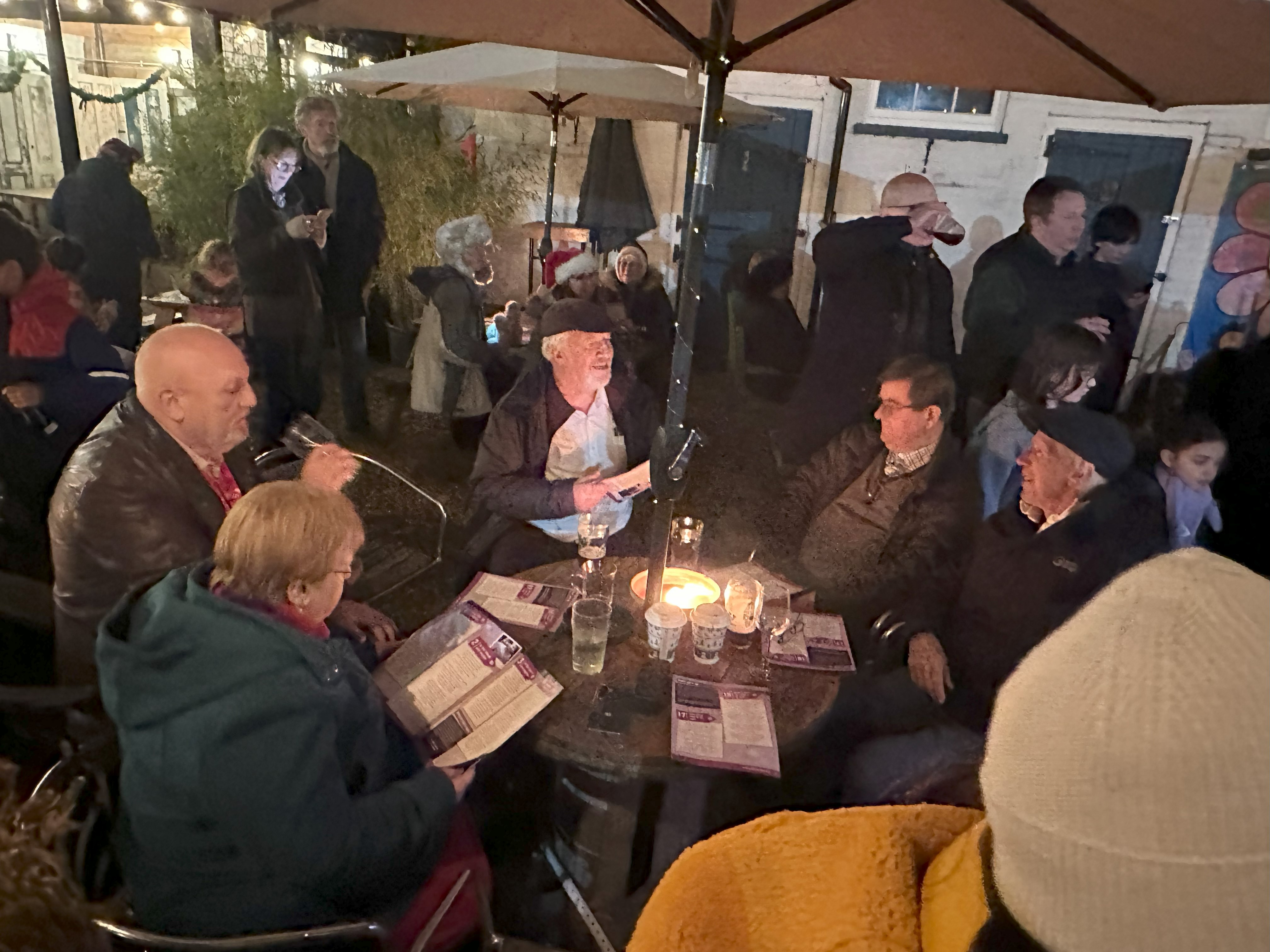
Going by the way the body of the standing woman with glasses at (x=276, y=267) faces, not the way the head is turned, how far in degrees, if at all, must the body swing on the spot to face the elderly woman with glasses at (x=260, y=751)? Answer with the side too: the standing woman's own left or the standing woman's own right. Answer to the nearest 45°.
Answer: approximately 45° to the standing woman's own right

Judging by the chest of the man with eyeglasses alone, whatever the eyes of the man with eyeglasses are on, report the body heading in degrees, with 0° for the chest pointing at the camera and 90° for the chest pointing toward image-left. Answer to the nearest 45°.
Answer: approximately 45°

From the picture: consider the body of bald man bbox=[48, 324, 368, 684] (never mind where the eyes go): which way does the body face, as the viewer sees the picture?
to the viewer's right

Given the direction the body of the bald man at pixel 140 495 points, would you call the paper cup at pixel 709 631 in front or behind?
in front

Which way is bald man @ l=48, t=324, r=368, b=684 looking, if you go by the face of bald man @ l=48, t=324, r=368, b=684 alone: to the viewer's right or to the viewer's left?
to the viewer's right

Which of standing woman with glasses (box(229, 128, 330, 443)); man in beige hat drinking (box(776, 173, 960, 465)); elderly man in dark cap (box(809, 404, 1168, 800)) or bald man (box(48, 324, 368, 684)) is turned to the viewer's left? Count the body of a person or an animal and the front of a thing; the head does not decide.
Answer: the elderly man in dark cap

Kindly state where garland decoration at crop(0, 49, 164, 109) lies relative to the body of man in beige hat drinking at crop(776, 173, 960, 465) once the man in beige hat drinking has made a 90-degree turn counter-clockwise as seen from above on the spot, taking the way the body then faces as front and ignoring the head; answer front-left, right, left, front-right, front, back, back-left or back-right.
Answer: back-left

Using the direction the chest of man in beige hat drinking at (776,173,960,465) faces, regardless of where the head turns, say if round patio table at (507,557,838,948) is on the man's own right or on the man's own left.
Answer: on the man's own right

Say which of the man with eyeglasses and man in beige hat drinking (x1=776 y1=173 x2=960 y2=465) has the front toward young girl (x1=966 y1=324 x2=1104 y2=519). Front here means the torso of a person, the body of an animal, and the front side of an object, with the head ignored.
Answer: the man in beige hat drinking

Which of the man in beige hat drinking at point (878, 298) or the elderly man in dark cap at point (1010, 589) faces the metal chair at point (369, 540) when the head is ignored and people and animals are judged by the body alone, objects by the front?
the elderly man in dark cap

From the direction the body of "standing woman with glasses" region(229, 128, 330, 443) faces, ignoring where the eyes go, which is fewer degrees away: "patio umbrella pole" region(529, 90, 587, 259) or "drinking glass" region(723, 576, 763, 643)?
the drinking glass

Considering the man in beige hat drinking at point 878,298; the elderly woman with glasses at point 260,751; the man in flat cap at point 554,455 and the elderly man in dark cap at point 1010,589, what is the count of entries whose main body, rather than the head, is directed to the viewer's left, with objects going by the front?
1

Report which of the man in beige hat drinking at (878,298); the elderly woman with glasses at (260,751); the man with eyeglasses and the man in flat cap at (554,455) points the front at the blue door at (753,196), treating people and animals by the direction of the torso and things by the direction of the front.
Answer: the elderly woman with glasses

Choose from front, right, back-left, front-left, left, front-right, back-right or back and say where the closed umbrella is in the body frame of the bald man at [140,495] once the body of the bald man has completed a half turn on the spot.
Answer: back-right

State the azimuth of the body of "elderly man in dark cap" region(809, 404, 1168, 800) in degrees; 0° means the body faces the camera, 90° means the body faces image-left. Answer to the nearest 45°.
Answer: approximately 90°

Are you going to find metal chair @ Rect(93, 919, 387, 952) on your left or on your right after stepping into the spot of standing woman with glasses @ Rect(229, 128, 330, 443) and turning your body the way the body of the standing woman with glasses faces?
on your right

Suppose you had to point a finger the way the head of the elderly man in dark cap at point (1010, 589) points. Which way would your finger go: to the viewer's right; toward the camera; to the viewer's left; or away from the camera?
to the viewer's left
